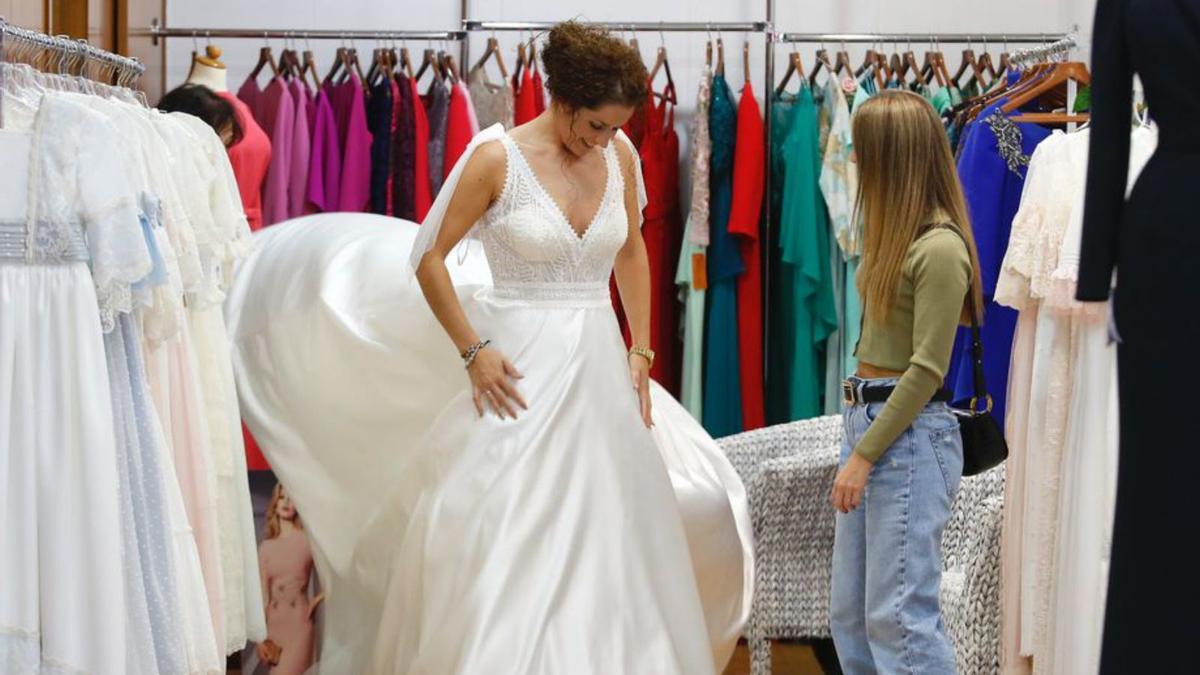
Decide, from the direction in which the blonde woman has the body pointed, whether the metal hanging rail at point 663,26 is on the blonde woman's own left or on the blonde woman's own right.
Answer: on the blonde woman's own right

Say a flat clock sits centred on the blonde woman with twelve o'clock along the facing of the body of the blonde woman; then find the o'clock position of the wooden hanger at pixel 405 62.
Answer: The wooden hanger is roughly at 2 o'clock from the blonde woman.

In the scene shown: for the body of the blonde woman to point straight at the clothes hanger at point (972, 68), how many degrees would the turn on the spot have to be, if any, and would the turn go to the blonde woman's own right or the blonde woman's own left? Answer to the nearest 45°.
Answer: approximately 90° to the blonde woman's own right

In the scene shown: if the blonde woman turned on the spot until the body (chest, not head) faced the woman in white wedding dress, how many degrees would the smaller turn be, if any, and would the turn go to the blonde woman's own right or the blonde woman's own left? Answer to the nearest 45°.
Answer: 0° — they already face them

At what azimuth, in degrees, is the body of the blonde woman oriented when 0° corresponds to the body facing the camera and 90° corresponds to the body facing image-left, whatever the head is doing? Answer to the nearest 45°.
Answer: approximately 90°

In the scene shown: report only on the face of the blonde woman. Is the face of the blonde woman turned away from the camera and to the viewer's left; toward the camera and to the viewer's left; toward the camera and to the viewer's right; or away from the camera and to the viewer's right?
away from the camera and to the viewer's left

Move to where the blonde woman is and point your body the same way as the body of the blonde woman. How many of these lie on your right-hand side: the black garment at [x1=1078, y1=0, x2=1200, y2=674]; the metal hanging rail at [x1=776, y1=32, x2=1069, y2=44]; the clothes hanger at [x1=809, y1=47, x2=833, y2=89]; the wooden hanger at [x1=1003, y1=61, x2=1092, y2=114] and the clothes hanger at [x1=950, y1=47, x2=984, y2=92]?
4

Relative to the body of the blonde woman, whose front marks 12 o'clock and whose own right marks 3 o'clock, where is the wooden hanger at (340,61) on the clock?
The wooden hanger is roughly at 2 o'clock from the blonde woman.

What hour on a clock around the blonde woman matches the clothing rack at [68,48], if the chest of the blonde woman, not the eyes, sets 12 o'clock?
The clothing rack is roughly at 12 o'clock from the blonde woman.

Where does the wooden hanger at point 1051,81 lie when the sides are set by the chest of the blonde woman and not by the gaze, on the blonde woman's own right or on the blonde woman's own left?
on the blonde woman's own right

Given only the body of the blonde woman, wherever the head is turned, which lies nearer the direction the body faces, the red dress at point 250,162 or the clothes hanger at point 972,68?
the red dress
